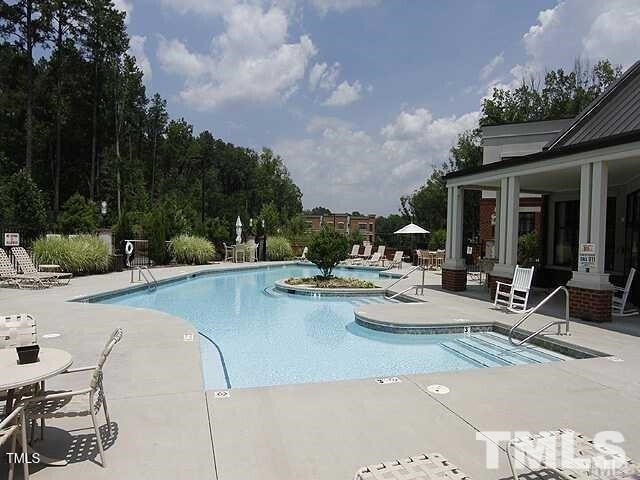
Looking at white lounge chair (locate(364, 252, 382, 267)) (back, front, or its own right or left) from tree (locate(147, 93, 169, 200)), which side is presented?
right

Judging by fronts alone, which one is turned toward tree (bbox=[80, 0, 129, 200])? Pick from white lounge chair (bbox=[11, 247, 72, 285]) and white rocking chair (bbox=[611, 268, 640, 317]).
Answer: white rocking chair (bbox=[611, 268, 640, 317])

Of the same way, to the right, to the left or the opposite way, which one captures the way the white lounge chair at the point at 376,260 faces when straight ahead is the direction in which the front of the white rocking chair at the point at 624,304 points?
to the left

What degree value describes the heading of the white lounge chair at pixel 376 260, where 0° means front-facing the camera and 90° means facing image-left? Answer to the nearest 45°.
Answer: approximately 45°

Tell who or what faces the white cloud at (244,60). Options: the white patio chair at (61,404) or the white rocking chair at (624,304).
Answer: the white rocking chair

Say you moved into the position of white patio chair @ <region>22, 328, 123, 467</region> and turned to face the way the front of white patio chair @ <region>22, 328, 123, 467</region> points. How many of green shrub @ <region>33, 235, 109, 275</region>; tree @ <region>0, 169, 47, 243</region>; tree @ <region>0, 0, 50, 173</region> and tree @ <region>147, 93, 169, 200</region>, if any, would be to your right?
4

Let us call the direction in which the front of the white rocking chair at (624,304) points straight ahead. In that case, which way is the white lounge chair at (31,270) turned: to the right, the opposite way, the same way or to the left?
the opposite way

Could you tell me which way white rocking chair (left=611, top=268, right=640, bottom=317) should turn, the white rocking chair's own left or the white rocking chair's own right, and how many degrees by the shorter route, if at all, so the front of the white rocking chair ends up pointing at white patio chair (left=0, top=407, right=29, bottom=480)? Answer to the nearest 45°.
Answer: approximately 90° to the white rocking chair's own left

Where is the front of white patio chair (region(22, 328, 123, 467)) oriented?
to the viewer's left

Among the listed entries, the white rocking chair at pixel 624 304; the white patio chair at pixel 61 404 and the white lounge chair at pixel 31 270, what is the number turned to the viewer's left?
2

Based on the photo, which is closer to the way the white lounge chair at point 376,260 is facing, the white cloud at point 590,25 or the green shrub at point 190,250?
the green shrub

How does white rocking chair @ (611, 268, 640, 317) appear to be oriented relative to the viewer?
to the viewer's left
